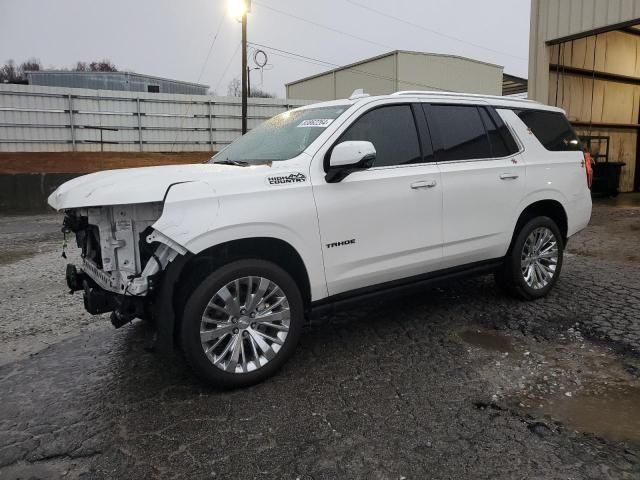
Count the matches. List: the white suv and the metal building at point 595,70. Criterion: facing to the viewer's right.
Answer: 0

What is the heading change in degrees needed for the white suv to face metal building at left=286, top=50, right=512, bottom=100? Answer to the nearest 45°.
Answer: approximately 135° to its right

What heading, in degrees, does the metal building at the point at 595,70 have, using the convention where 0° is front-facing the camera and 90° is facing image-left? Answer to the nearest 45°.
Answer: approximately 45°

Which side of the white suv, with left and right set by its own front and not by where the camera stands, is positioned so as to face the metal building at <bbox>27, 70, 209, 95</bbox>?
right

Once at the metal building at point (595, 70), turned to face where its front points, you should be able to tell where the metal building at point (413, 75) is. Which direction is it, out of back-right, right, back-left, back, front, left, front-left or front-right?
right

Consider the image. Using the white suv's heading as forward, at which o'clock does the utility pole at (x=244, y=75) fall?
The utility pole is roughly at 4 o'clock from the white suv.
